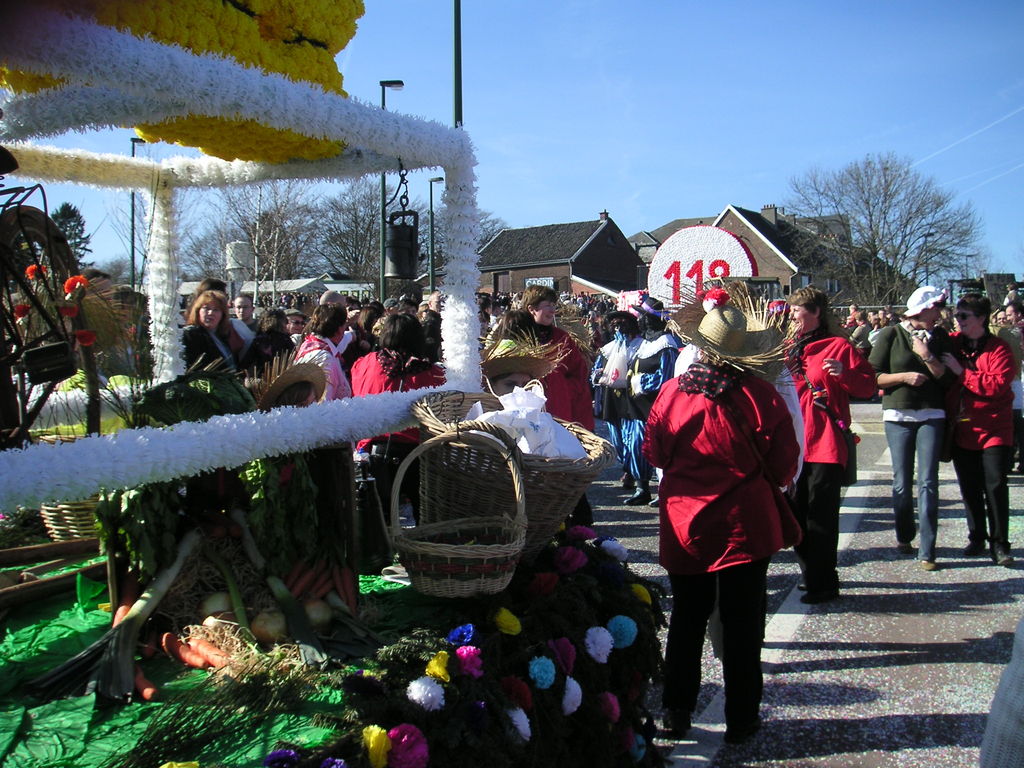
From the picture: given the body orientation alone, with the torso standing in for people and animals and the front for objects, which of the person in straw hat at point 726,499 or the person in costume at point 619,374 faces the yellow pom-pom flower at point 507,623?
the person in costume

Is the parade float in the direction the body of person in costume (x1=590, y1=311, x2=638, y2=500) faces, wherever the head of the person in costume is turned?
yes

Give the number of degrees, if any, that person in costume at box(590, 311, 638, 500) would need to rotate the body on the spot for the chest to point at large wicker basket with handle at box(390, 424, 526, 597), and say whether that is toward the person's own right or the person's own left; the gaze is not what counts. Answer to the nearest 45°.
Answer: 0° — they already face it

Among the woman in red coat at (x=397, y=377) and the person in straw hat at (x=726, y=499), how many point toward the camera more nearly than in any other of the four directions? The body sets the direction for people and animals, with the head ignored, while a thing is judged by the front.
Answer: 0

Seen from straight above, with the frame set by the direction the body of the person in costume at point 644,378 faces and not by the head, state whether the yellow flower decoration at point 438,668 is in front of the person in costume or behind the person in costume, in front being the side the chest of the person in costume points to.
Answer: in front

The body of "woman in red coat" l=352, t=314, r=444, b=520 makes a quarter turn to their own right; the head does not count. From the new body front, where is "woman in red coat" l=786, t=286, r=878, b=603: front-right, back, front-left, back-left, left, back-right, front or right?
front

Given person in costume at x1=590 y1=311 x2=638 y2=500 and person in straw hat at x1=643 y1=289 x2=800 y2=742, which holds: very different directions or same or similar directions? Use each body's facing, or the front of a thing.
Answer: very different directions

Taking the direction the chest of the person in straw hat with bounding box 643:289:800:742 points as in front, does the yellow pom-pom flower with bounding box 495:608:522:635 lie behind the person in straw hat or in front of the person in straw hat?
behind

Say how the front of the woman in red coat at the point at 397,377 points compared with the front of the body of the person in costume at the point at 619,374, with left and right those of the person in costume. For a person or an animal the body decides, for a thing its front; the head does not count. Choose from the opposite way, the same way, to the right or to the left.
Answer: the opposite way

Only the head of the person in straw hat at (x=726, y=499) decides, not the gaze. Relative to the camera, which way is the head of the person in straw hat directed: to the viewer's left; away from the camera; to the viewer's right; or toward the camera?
away from the camera

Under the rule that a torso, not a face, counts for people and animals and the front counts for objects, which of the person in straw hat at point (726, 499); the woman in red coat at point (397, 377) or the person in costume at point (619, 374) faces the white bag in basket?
the person in costume

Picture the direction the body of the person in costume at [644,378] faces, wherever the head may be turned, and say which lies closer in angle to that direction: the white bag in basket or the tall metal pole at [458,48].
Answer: the white bag in basket

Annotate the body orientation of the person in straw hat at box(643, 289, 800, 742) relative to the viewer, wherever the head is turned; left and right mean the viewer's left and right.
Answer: facing away from the viewer
